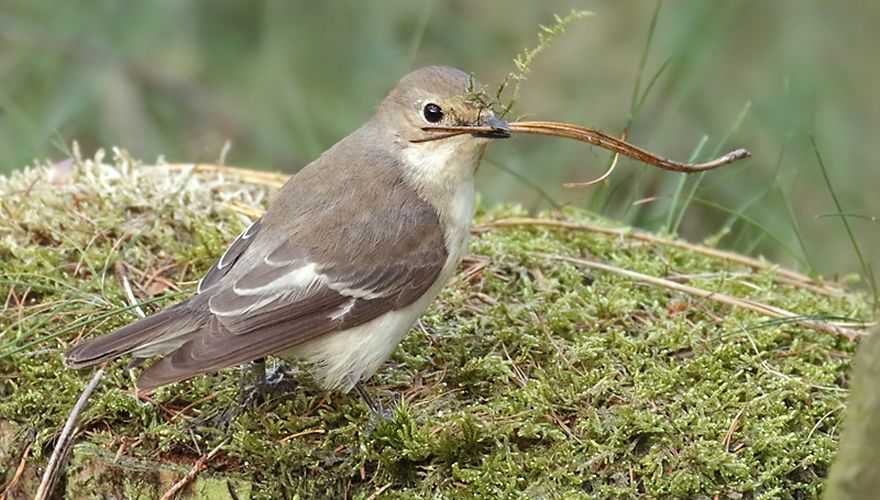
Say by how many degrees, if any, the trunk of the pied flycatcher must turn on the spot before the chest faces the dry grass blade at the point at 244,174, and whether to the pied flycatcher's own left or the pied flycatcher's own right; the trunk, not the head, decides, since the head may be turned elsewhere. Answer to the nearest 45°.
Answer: approximately 90° to the pied flycatcher's own left

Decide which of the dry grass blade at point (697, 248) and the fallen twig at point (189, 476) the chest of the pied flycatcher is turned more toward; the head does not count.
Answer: the dry grass blade

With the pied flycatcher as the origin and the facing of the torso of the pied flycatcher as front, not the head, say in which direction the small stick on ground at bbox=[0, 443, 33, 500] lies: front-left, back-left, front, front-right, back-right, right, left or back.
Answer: back

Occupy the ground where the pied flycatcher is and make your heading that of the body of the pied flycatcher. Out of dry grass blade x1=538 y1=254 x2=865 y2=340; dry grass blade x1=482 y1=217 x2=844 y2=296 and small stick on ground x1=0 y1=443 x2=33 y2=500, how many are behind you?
1

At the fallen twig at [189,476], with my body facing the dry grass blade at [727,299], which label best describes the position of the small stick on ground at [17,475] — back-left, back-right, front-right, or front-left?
back-left

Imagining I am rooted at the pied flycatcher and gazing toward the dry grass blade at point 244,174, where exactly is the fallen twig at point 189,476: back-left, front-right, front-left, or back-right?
back-left

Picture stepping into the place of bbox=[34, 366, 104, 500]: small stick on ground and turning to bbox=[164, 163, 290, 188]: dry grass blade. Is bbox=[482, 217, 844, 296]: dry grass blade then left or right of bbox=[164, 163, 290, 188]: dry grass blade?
right

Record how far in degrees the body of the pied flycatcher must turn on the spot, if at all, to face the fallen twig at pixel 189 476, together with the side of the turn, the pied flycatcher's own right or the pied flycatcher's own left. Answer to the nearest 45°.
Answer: approximately 135° to the pied flycatcher's own right

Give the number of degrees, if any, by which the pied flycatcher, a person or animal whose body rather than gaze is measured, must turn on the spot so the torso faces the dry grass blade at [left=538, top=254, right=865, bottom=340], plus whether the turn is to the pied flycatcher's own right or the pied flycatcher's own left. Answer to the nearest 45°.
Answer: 0° — it already faces it

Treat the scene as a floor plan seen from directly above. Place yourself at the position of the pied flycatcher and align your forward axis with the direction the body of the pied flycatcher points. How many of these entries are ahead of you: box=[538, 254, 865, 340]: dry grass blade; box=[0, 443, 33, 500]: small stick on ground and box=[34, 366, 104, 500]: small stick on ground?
1

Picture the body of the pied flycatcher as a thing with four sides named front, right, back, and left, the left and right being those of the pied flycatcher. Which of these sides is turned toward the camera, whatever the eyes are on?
right

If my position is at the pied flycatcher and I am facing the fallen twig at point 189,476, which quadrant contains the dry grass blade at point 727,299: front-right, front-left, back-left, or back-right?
back-left
